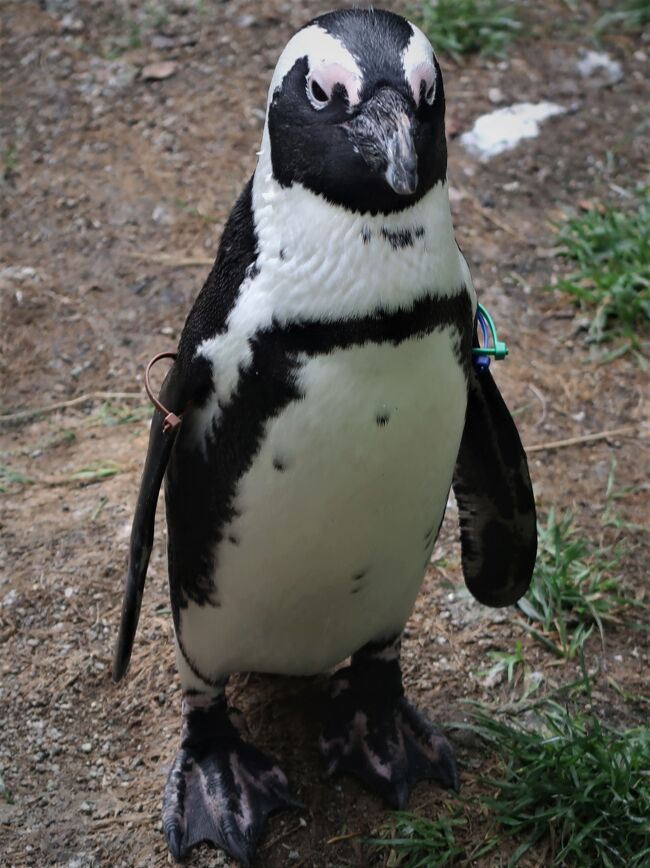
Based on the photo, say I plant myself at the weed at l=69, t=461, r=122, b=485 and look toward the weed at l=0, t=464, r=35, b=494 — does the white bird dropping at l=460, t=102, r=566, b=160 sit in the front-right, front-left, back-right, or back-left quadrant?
back-right

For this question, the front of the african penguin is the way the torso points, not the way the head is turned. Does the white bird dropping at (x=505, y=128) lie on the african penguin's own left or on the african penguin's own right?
on the african penguin's own left

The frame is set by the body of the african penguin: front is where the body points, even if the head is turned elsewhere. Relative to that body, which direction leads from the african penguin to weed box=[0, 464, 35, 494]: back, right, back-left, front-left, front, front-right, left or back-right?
back

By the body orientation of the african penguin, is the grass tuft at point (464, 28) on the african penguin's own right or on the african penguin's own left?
on the african penguin's own left

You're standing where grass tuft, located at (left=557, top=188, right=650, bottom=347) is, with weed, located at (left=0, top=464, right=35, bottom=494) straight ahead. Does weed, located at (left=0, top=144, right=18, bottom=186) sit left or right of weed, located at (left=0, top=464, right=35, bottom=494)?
right

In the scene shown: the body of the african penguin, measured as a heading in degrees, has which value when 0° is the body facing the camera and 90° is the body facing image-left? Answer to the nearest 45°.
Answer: approximately 315°
